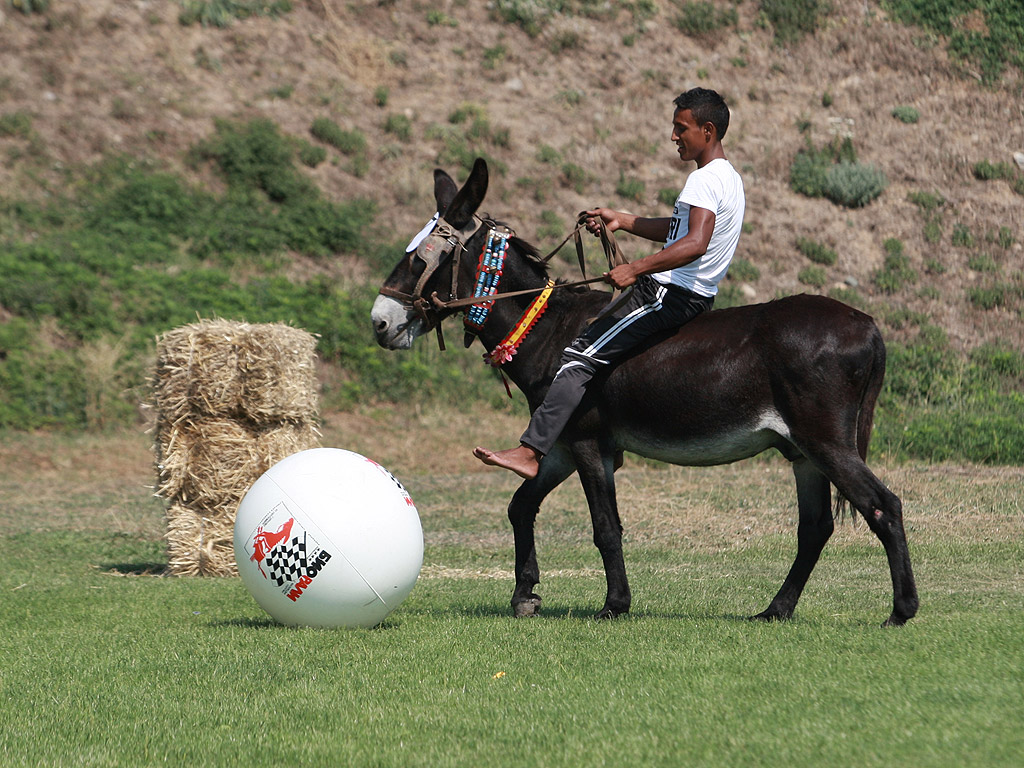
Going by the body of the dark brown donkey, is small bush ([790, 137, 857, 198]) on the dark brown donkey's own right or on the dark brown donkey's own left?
on the dark brown donkey's own right

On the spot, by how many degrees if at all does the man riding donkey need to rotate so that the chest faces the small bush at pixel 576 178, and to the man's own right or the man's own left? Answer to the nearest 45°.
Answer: approximately 90° to the man's own right

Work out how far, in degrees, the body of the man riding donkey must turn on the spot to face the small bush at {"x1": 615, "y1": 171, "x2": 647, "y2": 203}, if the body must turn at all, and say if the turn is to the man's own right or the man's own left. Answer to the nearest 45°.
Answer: approximately 90° to the man's own right

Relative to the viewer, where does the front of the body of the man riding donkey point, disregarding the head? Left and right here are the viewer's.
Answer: facing to the left of the viewer

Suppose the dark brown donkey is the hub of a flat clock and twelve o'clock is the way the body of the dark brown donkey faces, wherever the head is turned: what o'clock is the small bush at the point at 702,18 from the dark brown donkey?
The small bush is roughly at 3 o'clock from the dark brown donkey.

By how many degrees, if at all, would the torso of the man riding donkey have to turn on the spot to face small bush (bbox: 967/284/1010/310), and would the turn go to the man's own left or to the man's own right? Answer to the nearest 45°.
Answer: approximately 90° to the man's own right

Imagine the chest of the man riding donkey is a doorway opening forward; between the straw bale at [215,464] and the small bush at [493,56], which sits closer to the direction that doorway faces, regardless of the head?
the straw bale

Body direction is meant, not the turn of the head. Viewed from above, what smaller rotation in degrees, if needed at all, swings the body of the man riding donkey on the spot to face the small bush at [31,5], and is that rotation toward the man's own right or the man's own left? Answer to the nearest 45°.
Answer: approximately 45° to the man's own right

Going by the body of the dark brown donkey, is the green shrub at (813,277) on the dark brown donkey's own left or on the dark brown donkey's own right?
on the dark brown donkey's own right

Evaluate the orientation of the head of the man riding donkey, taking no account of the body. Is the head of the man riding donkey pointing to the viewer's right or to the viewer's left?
to the viewer's left

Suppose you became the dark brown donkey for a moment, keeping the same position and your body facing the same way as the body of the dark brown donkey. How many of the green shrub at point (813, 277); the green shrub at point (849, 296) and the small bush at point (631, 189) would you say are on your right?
3

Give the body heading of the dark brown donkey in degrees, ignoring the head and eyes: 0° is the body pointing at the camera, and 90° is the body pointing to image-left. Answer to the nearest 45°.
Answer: approximately 90°
